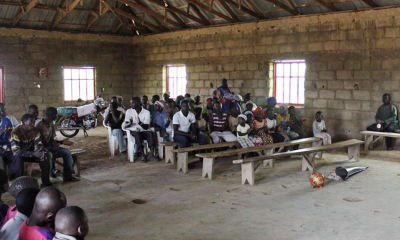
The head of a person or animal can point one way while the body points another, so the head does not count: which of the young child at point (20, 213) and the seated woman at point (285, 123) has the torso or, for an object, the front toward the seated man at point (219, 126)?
the young child

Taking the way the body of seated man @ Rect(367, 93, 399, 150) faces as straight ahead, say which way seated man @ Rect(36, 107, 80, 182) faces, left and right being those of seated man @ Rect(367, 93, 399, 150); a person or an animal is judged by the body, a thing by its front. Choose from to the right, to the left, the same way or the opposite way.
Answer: to the left

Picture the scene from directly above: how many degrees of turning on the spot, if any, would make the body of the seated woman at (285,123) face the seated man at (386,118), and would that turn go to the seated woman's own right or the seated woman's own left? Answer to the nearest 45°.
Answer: approximately 45° to the seated woman's own left

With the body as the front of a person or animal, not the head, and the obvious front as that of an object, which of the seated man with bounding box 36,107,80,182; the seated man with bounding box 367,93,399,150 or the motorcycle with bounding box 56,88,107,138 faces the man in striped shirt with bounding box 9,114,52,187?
the seated man with bounding box 367,93,399,150

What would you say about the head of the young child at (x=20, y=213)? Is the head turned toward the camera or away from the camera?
away from the camera

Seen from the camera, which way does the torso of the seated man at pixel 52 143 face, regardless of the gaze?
to the viewer's right

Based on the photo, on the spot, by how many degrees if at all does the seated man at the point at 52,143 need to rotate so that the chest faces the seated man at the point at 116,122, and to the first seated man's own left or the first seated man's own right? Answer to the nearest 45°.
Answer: approximately 45° to the first seated man's own left

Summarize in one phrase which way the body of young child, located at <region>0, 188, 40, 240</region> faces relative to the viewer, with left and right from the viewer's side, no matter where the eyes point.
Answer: facing away from the viewer and to the right of the viewer
